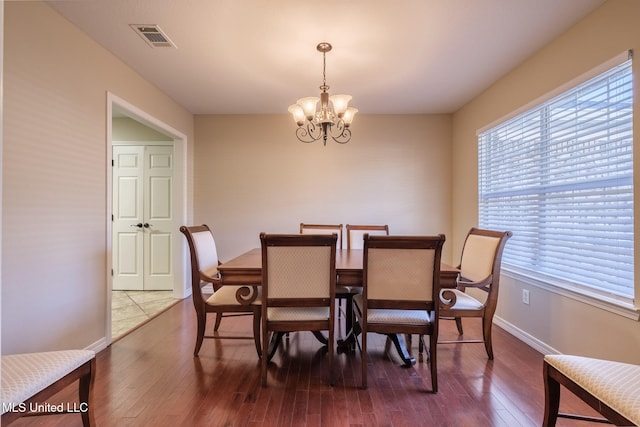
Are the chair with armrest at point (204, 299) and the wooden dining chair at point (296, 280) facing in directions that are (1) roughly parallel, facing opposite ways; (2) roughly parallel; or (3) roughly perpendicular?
roughly perpendicular

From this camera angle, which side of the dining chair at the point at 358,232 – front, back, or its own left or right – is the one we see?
front

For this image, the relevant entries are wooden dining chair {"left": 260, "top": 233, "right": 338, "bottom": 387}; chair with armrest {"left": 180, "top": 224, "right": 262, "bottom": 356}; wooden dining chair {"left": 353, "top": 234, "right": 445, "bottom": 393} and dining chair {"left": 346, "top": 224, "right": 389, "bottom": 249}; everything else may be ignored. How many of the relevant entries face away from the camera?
2

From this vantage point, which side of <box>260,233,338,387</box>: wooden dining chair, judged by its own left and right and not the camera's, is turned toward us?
back

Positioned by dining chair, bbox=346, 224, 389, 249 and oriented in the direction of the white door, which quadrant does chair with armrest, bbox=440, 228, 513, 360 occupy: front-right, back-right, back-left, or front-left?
back-left

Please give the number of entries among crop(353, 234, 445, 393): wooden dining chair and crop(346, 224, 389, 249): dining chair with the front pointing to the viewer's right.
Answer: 0

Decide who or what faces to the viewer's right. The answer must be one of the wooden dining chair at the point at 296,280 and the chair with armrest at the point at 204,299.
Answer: the chair with armrest

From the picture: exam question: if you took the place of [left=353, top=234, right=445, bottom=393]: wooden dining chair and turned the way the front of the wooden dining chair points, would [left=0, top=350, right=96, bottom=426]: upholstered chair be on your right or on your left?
on your left

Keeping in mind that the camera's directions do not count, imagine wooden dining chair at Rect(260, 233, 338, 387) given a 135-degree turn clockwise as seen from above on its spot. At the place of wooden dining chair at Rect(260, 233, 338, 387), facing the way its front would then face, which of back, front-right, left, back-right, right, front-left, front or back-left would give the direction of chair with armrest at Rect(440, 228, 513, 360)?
front-left

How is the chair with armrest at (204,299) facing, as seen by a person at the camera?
facing to the right of the viewer

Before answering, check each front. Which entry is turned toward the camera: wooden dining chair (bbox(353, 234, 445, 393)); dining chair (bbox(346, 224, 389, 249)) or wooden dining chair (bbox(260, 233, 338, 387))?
the dining chair

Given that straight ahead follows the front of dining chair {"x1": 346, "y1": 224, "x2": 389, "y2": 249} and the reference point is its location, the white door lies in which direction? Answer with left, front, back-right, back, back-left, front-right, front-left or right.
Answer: right

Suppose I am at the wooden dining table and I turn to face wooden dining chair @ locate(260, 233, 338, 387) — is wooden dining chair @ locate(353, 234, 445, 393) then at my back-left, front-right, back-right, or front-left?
front-left

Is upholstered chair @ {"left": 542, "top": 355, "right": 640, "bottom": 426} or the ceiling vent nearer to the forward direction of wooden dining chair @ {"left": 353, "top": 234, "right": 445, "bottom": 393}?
the ceiling vent

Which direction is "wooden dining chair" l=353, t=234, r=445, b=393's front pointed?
away from the camera

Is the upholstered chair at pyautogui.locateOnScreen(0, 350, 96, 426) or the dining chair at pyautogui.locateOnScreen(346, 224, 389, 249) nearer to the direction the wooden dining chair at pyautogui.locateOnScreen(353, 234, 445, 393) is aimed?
the dining chair

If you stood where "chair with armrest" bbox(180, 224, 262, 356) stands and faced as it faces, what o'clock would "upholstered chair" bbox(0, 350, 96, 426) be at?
The upholstered chair is roughly at 4 o'clock from the chair with armrest.

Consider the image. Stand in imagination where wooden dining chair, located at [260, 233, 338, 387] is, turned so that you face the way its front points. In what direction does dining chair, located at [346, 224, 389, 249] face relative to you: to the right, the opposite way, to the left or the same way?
the opposite way

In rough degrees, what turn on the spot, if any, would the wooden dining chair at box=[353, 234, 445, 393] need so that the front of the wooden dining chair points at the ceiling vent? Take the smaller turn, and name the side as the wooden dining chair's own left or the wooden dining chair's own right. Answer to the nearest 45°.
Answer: approximately 90° to the wooden dining chair's own left
